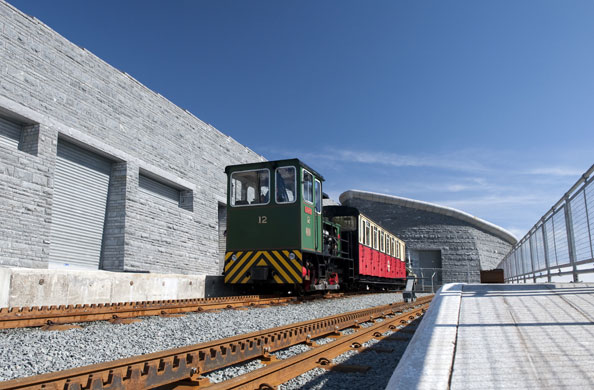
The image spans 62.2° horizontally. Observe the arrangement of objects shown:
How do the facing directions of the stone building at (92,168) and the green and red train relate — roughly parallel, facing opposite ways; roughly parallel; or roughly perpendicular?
roughly perpendicular

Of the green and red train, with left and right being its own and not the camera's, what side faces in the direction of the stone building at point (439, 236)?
back

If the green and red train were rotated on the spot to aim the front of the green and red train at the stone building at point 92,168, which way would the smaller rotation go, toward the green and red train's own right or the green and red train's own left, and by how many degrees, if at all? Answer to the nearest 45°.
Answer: approximately 45° to the green and red train's own right

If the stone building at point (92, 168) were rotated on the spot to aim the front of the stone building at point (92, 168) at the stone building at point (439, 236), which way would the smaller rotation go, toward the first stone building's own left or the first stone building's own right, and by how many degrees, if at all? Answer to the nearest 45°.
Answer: approximately 90° to the first stone building's own left

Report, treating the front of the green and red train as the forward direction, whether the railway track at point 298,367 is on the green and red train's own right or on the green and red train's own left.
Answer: on the green and red train's own left

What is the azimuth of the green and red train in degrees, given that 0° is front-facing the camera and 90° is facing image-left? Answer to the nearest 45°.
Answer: approximately 45°

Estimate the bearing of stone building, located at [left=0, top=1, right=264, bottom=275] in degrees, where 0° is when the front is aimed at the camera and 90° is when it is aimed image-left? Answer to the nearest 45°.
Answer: approximately 315°
